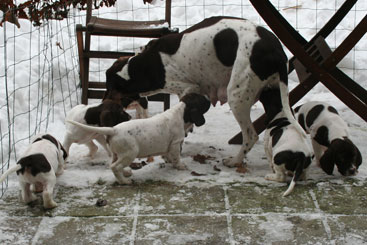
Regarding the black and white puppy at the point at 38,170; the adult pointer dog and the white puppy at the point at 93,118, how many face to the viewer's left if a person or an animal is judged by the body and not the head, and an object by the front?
1

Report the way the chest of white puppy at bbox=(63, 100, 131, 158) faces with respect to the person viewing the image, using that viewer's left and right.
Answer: facing to the right of the viewer

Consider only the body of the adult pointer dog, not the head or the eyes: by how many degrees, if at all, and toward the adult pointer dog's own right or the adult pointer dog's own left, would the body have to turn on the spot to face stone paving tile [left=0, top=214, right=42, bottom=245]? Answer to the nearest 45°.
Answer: approximately 45° to the adult pointer dog's own left

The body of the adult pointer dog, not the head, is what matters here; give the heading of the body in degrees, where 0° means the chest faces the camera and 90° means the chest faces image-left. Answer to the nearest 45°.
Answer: approximately 90°

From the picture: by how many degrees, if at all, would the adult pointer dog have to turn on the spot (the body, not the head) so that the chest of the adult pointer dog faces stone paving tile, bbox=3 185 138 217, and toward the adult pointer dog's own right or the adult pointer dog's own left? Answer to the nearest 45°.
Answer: approximately 45° to the adult pointer dog's own left

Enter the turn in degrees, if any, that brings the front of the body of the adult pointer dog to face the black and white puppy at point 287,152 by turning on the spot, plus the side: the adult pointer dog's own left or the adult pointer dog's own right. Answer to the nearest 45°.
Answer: approximately 135° to the adult pointer dog's own left

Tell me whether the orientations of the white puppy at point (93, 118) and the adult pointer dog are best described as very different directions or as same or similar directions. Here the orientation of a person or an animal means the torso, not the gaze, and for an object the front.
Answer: very different directions

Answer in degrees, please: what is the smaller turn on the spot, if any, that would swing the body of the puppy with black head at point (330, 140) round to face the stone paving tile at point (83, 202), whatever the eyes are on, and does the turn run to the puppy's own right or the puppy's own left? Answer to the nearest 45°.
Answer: approximately 90° to the puppy's own right

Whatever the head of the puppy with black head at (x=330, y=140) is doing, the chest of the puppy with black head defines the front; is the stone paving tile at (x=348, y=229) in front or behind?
in front

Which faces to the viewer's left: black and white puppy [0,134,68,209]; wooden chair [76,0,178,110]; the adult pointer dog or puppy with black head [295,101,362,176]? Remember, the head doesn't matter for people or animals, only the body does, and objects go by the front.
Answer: the adult pointer dog

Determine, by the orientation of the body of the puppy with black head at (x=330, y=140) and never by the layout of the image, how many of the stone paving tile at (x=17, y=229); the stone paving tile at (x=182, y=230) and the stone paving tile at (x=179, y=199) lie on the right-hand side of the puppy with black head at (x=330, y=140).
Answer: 3

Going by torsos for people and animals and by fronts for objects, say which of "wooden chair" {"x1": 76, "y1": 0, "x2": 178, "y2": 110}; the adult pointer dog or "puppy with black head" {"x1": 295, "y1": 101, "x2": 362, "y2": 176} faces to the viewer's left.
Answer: the adult pointer dog
